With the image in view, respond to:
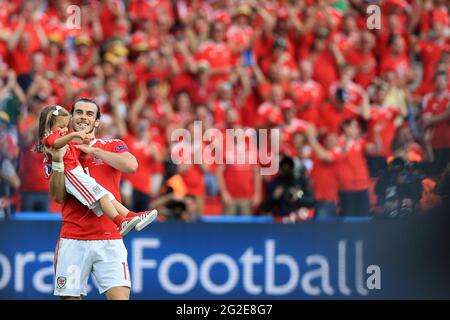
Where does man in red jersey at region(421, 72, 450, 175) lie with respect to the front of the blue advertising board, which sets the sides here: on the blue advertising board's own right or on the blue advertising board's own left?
on the blue advertising board's own left

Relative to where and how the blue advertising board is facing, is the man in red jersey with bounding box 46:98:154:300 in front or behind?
in front

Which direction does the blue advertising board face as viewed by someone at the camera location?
facing the viewer

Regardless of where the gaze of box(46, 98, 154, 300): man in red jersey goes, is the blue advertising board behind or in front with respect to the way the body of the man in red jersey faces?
behind

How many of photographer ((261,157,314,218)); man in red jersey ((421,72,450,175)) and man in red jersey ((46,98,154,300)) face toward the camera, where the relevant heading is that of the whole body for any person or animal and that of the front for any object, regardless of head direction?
3

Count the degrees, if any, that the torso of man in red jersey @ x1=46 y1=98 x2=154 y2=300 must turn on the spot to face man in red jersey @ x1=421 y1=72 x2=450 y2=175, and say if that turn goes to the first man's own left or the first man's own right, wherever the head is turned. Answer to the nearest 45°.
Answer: approximately 135° to the first man's own left

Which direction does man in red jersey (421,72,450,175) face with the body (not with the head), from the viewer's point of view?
toward the camera

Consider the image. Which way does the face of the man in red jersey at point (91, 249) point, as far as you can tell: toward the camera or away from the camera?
toward the camera

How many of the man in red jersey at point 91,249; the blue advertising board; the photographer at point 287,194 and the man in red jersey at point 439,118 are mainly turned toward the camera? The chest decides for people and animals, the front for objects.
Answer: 4

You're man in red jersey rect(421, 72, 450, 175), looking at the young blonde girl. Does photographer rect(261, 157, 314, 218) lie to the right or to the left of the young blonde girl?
right

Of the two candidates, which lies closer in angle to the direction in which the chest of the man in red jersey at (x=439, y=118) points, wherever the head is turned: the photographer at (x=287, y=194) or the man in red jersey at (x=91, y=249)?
the man in red jersey

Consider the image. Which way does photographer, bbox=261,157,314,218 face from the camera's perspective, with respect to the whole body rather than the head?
toward the camera
